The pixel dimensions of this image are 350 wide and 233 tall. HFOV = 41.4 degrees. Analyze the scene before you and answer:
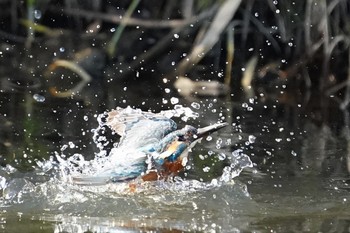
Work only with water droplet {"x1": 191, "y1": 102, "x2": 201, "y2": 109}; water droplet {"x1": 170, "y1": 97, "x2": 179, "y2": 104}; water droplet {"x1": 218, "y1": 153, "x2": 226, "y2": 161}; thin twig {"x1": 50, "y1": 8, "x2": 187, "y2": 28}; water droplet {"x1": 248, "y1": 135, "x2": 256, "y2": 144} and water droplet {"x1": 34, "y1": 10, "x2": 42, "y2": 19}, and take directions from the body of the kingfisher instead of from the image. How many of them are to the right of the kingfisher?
0

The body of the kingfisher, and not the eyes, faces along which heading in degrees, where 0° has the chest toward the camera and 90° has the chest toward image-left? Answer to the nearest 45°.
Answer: approximately 270°

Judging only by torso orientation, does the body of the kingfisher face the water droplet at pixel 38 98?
no

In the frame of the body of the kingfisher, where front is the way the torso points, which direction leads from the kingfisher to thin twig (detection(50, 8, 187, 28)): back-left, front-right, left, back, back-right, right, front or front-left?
left

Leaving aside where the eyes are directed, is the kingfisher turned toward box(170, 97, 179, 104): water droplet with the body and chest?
no

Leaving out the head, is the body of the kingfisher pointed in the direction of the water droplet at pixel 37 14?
no

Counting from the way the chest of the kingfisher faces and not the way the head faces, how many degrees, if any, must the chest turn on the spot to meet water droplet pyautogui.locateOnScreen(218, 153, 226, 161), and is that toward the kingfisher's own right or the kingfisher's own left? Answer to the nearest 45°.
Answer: approximately 45° to the kingfisher's own left

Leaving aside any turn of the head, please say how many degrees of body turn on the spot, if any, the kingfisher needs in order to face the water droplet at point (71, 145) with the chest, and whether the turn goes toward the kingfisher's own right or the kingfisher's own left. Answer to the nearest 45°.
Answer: approximately 135° to the kingfisher's own left

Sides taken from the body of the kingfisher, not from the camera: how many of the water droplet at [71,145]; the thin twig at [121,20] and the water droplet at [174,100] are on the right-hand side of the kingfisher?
0
